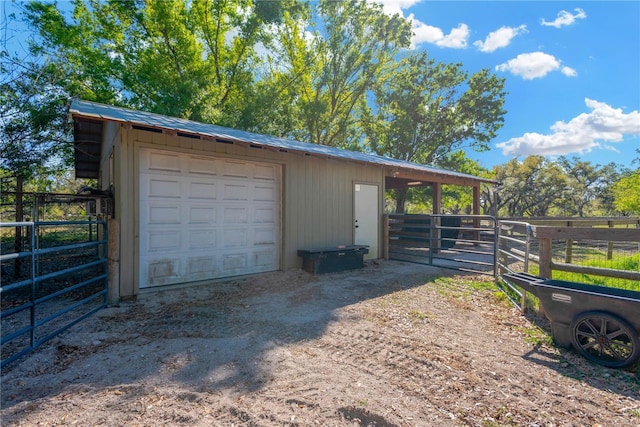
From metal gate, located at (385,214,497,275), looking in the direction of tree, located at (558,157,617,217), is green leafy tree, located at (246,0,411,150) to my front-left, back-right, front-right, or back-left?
front-left

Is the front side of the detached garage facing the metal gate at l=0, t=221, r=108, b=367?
no

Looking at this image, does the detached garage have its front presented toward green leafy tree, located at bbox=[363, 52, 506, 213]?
no

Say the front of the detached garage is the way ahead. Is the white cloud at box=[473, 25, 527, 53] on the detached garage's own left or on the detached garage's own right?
on the detached garage's own left

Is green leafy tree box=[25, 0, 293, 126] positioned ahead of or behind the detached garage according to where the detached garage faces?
behind

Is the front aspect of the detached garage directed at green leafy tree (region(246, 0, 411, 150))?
no

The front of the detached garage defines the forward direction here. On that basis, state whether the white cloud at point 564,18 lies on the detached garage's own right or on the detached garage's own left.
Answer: on the detached garage's own left

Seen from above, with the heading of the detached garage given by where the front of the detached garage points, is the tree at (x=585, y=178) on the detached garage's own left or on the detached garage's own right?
on the detached garage's own left

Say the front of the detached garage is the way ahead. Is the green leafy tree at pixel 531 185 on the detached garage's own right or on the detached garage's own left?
on the detached garage's own left
